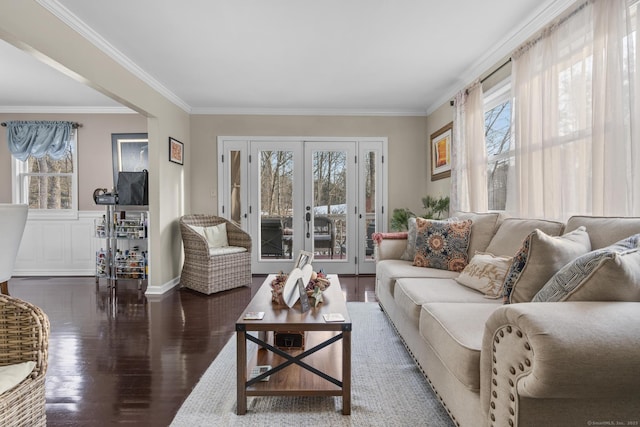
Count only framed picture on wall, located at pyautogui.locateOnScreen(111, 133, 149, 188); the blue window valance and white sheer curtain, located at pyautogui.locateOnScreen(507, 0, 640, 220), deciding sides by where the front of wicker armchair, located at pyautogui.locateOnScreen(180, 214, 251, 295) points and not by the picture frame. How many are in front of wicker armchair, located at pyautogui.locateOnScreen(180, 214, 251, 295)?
1

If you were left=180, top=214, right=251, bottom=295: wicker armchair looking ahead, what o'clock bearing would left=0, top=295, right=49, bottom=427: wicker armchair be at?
left=0, top=295, right=49, bottom=427: wicker armchair is roughly at 2 o'clock from left=180, top=214, right=251, bottom=295: wicker armchair.

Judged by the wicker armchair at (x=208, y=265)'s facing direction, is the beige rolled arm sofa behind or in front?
in front

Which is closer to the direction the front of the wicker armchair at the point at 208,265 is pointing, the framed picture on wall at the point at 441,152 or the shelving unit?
the framed picture on wall

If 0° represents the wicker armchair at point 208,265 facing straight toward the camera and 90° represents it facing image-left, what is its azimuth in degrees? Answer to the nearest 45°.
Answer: approximately 315°

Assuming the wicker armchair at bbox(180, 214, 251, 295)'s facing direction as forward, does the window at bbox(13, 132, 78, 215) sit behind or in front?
behind

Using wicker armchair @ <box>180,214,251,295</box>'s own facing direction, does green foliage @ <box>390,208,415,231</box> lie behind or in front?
in front

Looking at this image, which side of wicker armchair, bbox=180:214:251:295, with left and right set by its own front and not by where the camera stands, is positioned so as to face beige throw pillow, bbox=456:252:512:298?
front

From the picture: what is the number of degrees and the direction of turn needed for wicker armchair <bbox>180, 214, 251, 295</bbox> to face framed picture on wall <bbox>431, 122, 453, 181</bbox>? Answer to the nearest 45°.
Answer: approximately 45° to its left

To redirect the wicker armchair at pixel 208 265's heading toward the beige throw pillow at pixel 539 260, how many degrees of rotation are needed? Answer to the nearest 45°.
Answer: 0° — it already faces it

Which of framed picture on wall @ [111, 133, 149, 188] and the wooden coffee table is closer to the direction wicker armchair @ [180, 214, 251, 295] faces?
the wooden coffee table

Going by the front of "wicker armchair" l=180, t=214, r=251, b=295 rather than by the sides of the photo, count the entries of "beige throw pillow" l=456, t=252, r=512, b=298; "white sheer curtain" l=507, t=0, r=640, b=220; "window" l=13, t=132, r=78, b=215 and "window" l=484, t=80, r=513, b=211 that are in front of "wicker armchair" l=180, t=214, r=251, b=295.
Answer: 3

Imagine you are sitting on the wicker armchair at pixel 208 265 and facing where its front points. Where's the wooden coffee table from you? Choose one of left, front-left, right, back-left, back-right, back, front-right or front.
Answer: front-right

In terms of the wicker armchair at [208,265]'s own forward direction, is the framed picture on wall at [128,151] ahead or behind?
behind

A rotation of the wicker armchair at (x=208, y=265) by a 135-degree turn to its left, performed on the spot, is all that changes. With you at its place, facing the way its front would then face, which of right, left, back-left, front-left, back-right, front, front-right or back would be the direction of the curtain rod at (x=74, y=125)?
front-left
